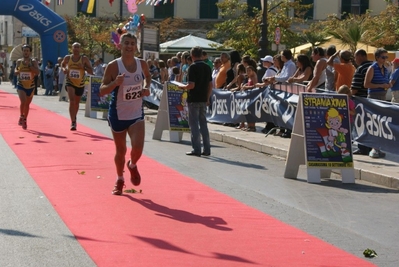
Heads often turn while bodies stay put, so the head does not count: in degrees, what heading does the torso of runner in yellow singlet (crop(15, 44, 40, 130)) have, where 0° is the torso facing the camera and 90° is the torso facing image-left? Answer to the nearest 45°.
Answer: approximately 0°

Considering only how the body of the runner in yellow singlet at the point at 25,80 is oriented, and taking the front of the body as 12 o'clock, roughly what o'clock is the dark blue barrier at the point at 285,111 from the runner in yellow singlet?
The dark blue barrier is roughly at 10 o'clock from the runner in yellow singlet.

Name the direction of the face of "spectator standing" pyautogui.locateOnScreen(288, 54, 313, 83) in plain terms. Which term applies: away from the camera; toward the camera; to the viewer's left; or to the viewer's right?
to the viewer's left

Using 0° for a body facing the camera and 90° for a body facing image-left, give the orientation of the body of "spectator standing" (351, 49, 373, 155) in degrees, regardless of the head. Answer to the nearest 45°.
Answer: approximately 90°

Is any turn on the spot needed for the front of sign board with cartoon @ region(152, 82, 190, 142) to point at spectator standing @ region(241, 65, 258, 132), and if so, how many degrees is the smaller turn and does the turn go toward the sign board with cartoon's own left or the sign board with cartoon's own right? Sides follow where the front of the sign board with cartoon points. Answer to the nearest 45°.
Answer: approximately 90° to the sign board with cartoon's own left
